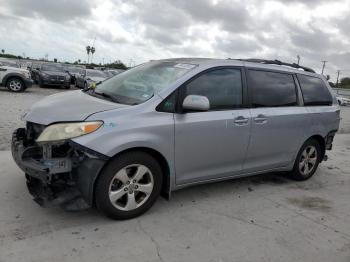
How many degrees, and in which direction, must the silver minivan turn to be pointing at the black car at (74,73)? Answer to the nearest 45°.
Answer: approximately 135° to its right

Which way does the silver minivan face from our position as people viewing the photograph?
facing the viewer and to the left of the viewer

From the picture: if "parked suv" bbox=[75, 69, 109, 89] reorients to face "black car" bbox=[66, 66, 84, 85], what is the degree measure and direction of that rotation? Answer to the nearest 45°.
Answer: approximately 135° to its right

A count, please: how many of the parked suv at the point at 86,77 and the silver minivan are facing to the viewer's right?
0

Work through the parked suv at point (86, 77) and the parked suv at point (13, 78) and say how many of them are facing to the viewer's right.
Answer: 1

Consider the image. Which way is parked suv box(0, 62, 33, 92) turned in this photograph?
to the viewer's right

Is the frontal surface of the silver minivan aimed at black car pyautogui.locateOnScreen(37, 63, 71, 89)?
no

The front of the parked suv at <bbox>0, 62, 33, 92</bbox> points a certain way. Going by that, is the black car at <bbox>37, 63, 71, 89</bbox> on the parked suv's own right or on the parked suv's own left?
on the parked suv's own left

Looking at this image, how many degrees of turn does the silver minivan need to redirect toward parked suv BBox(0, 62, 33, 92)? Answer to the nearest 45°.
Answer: approximately 90° to its right

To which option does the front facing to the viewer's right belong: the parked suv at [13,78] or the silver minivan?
the parked suv
